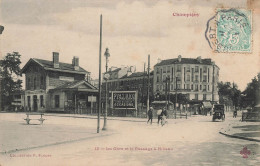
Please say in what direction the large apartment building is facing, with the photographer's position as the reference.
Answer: facing the viewer

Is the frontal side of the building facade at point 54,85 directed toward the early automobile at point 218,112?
no

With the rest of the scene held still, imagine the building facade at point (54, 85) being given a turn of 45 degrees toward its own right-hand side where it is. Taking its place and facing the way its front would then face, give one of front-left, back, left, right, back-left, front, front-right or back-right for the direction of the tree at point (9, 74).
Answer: front

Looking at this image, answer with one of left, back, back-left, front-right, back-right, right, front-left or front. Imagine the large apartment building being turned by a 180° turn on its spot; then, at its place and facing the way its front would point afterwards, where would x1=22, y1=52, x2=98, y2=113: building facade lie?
left

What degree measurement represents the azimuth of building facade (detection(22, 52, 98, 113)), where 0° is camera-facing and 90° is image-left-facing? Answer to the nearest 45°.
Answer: approximately 315°

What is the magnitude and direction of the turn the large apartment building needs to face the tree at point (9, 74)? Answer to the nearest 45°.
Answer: approximately 45° to its right
